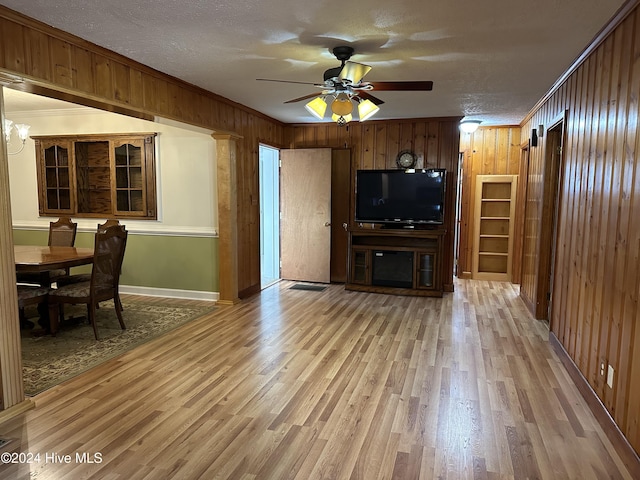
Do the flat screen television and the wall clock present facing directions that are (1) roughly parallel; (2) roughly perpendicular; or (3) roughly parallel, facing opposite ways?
roughly parallel

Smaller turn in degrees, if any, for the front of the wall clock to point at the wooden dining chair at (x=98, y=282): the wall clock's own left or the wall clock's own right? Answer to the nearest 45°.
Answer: approximately 45° to the wall clock's own right

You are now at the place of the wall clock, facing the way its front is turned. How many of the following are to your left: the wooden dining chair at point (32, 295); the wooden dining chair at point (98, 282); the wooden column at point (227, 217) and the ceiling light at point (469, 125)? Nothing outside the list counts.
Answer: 1

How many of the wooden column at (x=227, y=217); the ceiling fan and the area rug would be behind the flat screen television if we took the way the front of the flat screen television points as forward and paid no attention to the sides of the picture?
0

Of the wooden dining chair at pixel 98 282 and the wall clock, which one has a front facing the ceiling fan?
the wall clock

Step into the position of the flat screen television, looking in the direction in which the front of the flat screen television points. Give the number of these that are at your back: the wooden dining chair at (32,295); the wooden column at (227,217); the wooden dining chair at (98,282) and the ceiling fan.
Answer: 0

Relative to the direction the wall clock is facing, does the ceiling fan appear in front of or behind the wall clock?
in front

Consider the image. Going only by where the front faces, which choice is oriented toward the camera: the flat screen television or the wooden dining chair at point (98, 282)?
the flat screen television

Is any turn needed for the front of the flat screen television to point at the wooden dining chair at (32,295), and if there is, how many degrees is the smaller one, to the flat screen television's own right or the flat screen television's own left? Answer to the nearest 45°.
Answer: approximately 45° to the flat screen television's own right

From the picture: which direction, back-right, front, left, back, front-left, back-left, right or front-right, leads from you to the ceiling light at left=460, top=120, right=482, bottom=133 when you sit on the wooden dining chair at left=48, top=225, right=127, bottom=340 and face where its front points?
back-right

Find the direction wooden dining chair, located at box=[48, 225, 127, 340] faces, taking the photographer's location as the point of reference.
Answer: facing away from the viewer and to the left of the viewer

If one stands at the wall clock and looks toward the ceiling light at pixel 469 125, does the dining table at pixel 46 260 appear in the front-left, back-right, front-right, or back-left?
back-right

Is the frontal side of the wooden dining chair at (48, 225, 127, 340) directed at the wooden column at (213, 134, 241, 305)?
no

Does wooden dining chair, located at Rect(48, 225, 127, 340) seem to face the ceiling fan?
no

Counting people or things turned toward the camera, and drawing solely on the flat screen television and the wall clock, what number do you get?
2

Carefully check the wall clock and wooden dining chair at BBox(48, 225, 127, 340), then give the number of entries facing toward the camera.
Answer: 1

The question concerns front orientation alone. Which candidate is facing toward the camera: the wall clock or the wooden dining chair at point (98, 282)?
the wall clock

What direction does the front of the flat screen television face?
toward the camera

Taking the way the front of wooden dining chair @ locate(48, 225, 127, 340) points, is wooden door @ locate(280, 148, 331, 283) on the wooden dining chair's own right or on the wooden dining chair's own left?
on the wooden dining chair's own right
